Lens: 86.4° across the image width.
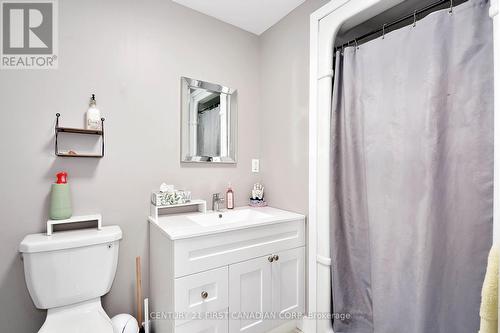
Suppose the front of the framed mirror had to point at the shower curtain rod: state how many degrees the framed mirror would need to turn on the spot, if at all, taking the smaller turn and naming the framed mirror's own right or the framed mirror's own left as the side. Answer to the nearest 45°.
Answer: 0° — it already faces it

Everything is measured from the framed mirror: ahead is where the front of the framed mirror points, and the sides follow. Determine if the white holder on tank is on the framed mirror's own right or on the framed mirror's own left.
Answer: on the framed mirror's own right

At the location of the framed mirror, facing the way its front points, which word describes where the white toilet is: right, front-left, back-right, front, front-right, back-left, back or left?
right

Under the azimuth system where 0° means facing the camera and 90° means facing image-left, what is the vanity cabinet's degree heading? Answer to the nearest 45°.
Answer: approximately 315°

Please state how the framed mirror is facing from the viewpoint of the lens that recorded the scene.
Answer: facing the viewer and to the right of the viewer

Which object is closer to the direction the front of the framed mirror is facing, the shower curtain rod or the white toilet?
the shower curtain rod

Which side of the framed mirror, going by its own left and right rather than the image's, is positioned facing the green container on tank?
right

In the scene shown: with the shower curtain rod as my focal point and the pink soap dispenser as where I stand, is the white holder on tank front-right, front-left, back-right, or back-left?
back-right

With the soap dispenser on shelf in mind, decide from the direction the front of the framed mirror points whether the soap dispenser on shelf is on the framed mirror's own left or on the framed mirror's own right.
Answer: on the framed mirror's own right

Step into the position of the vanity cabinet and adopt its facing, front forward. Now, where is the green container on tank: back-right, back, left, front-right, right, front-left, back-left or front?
back-right
